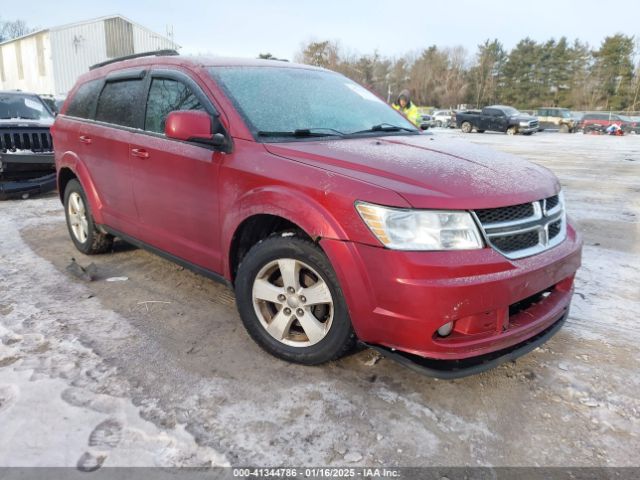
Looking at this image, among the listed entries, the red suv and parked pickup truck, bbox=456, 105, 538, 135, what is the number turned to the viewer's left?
0

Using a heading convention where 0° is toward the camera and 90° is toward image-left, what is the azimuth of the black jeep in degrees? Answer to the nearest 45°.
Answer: approximately 0°

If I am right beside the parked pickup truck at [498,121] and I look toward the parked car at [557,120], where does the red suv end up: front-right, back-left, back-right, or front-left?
back-right

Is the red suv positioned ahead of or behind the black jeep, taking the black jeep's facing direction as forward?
ahead

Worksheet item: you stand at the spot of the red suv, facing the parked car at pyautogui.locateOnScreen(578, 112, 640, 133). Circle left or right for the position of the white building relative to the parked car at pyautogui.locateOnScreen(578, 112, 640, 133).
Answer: left

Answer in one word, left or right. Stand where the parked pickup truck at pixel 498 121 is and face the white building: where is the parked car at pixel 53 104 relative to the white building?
left

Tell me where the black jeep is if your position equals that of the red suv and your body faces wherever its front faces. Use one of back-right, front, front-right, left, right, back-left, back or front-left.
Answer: back

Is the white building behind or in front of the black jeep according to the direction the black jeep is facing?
behind

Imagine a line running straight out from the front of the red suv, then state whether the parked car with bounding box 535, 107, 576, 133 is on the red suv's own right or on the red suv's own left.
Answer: on the red suv's own left

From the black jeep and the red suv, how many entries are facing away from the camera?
0
